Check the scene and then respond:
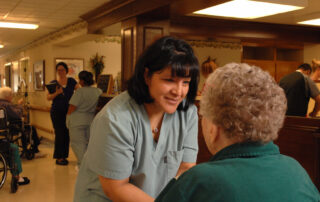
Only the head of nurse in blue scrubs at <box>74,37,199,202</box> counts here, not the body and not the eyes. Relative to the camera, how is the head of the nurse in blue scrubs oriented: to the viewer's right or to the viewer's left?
to the viewer's right

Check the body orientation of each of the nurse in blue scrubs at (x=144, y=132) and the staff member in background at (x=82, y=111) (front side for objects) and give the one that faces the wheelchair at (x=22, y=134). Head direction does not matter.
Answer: the staff member in background

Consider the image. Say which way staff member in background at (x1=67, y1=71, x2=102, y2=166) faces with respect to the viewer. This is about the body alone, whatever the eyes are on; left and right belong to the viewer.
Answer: facing away from the viewer and to the left of the viewer

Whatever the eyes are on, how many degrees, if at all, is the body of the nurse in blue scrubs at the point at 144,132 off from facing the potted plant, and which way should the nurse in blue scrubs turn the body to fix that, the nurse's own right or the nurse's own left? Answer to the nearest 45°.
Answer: approximately 135° to the nurse's own left

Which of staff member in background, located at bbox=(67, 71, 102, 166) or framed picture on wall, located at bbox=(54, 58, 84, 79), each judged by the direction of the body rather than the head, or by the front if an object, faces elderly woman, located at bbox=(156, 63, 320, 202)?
the framed picture on wall

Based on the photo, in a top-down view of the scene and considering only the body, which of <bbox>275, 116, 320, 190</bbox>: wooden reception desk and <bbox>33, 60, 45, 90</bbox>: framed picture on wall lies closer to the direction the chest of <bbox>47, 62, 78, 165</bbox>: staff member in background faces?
the wooden reception desk

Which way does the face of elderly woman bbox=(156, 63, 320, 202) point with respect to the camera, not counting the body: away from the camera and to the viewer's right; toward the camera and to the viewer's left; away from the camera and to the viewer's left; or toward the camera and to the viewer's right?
away from the camera and to the viewer's left

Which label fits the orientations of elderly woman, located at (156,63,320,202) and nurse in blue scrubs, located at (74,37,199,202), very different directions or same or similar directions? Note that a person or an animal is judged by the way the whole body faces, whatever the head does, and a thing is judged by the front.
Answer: very different directions

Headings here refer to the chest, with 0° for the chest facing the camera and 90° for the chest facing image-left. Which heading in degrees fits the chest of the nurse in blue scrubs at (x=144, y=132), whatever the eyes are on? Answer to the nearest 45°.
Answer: approximately 315°

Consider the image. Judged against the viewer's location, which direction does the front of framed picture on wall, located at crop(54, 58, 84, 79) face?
facing the viewer

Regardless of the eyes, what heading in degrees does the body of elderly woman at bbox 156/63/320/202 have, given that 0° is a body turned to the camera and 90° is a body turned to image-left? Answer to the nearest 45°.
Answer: approximately 135°

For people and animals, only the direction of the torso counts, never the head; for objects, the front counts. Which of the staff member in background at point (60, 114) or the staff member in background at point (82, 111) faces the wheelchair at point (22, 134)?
the staff member in background at point (82, 111)

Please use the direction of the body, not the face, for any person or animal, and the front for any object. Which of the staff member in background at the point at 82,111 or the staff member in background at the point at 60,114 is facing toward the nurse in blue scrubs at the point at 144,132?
the staff member in background at the point at 60,114

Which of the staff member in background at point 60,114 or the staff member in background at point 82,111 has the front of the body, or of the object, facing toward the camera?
the staff member in background at point 60,114
